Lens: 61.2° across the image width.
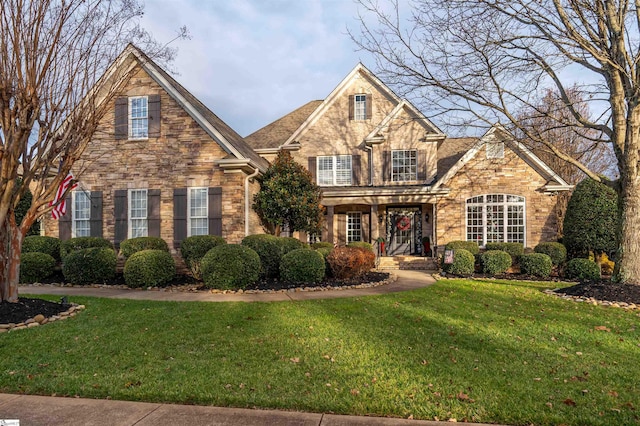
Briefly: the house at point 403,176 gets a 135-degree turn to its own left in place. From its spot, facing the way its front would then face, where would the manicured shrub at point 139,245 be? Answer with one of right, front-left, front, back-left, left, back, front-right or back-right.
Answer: back

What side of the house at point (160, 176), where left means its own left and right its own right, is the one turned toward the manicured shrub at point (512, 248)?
left

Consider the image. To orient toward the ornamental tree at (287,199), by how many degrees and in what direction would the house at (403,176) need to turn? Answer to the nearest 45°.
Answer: approximately 45° to its right

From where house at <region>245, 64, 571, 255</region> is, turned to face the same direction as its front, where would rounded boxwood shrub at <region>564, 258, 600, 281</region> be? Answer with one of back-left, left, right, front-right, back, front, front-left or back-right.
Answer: front-left

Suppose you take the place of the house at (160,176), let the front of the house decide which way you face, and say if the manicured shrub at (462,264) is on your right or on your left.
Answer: on your left

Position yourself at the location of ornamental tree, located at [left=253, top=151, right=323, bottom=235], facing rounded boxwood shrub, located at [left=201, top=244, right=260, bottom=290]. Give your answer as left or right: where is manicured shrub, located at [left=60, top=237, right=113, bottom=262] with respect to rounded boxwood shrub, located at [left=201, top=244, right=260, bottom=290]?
right

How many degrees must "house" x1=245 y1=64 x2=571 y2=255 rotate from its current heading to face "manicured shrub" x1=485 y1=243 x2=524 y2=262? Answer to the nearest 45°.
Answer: approximately 45° to its left
